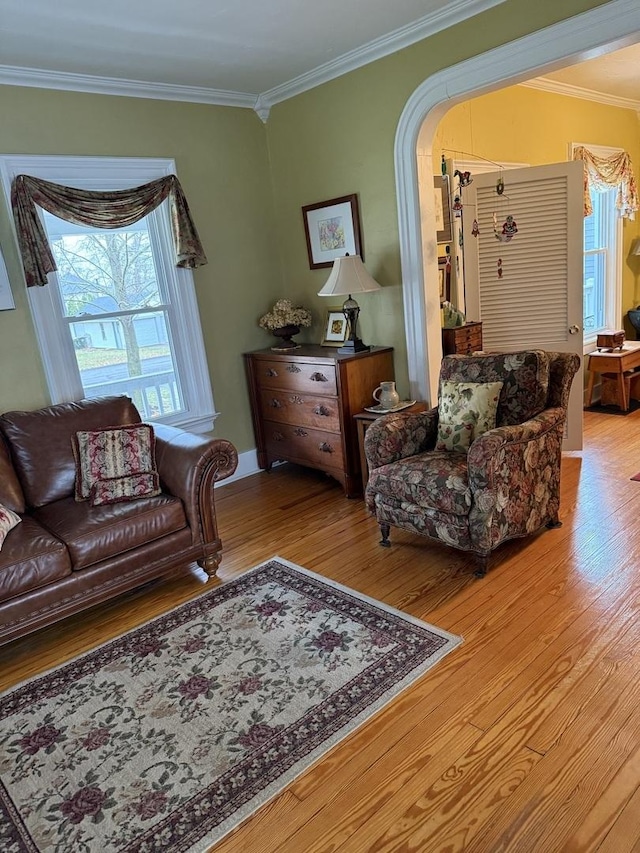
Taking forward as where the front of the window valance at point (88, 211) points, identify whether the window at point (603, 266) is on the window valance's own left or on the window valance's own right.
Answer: on the window valance's own left

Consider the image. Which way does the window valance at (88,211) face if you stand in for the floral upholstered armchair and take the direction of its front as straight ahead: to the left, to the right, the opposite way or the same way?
to the left

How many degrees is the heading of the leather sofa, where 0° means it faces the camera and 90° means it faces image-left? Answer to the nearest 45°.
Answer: approximately 315°

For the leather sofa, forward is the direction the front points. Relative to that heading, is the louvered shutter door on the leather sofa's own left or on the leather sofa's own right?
on the leather sofa's own left

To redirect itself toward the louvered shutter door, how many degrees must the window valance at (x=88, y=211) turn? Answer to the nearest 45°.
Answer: approximately 90° to its left
